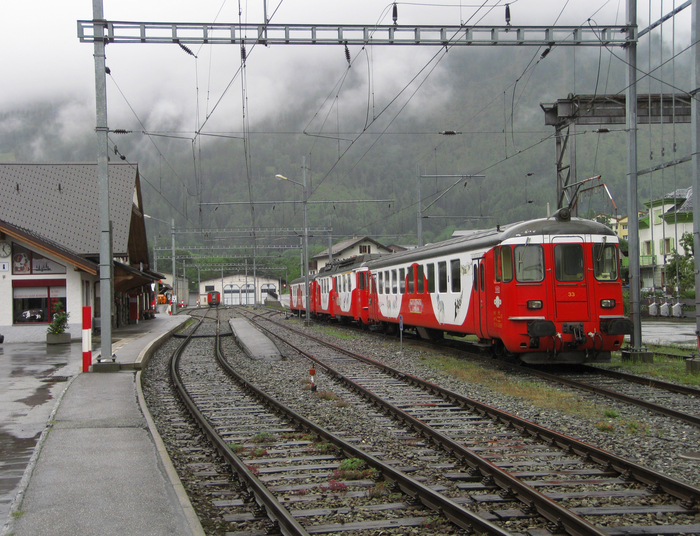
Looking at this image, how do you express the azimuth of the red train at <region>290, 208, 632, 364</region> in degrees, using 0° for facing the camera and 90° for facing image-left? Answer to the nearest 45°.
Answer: approximately 315°

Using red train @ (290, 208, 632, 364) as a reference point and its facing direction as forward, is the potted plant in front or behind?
behind

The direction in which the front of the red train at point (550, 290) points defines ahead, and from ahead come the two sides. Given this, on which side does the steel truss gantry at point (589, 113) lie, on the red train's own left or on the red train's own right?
on the red train's own left

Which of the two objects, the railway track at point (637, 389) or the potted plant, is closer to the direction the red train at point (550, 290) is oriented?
the railway track

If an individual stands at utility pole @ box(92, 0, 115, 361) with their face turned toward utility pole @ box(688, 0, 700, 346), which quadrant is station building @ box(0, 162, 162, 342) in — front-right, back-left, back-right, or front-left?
back-left

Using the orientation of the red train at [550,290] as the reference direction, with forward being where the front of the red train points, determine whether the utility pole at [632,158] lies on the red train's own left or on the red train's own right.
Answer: on the red train's own left

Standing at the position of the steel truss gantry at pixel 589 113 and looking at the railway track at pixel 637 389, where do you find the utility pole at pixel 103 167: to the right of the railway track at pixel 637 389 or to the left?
right
